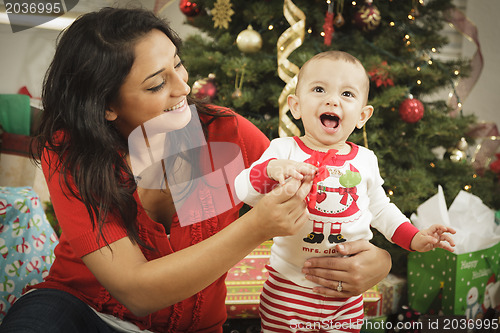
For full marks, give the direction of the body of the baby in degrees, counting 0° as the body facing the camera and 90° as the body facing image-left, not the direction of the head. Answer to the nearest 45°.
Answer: approximately 0°

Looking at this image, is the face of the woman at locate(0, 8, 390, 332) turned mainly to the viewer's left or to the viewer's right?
to the viewer's right

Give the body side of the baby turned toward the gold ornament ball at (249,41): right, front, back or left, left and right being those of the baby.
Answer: back

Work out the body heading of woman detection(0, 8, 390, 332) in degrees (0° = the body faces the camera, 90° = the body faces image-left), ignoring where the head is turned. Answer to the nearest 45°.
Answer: approximately 315°

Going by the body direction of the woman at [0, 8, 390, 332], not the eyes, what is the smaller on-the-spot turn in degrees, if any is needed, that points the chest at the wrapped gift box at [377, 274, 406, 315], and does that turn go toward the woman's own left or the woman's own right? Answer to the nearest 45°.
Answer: approximately 90° to the woman's own left

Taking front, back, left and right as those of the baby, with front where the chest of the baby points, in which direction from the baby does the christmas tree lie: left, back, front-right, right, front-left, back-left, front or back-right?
back
